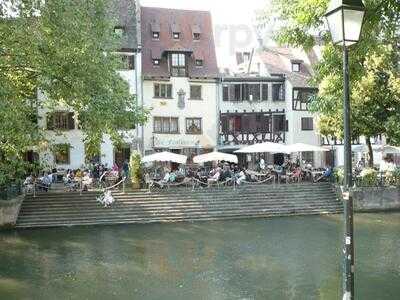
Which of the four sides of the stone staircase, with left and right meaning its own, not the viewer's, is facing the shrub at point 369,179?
left

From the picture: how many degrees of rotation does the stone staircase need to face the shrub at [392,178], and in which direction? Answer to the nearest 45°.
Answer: approximately 90° to its left
